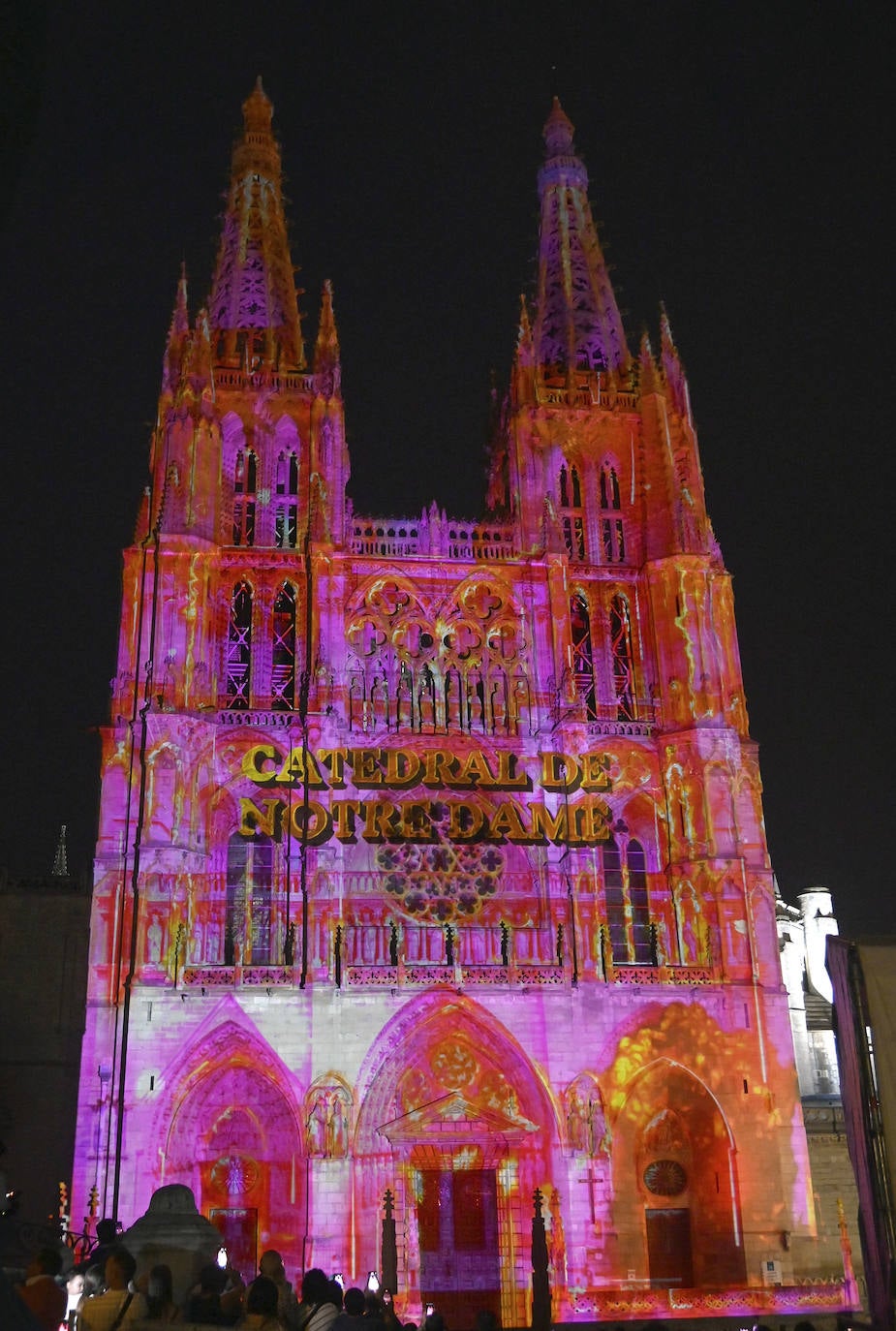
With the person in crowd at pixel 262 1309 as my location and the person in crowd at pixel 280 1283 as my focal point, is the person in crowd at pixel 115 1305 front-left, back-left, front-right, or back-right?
back-left

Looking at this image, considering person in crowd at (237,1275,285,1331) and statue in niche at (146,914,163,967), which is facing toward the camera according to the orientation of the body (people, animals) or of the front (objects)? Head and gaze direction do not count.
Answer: the statue in niche

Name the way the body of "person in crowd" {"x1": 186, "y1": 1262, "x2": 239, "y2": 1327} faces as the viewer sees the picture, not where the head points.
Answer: away from the camera

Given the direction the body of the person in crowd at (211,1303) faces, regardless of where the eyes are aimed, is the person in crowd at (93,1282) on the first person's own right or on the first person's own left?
on the first person's own left

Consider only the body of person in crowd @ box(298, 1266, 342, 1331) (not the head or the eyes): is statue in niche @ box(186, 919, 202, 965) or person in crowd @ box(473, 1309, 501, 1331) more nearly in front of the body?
the statue in niche

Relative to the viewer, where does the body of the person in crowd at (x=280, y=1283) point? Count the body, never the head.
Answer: away from the camera

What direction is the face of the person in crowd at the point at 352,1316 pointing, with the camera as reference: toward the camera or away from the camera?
away from the camera

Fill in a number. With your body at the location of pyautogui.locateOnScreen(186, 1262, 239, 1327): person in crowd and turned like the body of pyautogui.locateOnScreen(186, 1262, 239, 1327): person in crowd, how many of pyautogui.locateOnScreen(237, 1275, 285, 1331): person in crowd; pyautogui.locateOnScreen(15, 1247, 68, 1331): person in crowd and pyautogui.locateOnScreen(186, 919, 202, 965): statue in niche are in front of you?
1

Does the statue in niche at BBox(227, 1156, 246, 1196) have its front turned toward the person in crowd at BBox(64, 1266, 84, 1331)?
yes

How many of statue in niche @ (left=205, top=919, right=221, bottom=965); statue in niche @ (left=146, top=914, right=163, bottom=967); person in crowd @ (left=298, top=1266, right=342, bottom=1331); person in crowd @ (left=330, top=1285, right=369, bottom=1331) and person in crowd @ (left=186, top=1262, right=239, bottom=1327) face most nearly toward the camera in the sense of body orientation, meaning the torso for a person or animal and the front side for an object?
2

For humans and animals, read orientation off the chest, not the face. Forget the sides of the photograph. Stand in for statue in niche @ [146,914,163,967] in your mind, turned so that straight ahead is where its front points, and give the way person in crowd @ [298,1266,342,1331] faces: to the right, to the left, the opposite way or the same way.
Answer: the opposite way

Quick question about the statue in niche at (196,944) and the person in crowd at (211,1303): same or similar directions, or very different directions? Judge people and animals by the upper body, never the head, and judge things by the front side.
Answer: very different directions

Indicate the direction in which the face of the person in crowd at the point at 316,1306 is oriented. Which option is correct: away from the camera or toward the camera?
away from the camera

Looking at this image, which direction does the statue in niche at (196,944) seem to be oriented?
toward the camera

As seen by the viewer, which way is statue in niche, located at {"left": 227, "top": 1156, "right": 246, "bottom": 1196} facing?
toward the camera

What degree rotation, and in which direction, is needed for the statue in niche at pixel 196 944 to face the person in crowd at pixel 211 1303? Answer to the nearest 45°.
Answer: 0° — it already faces them

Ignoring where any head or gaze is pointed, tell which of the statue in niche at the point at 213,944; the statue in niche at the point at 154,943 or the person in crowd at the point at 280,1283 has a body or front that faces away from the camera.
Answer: the person in crowd

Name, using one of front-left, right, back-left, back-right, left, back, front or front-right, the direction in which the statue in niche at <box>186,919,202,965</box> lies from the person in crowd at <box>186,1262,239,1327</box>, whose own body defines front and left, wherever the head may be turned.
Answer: front

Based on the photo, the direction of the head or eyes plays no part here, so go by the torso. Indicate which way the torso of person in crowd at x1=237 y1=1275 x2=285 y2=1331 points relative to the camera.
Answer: away from the camera
